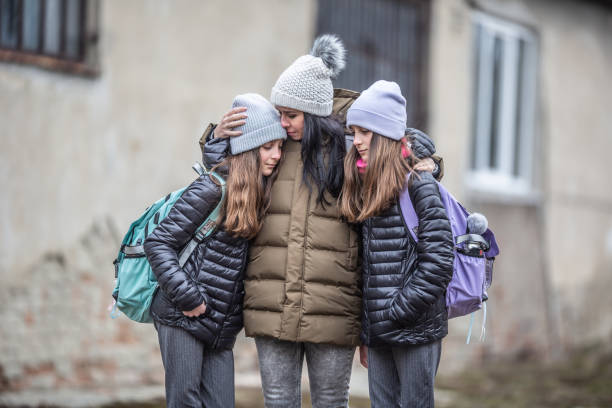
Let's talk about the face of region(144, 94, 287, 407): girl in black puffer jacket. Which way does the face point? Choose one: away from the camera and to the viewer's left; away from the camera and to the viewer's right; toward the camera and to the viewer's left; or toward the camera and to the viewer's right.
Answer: toward the camera and to the viewer's right

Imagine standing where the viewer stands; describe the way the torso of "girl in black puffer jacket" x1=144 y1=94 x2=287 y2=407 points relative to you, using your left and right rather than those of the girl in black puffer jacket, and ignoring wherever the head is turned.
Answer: facing the viewer and to the right of the viewer

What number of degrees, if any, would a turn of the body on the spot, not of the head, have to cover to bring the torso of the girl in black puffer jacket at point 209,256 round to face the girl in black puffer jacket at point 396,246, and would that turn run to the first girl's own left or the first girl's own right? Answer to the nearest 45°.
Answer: approximately 45° to the first girl's own left

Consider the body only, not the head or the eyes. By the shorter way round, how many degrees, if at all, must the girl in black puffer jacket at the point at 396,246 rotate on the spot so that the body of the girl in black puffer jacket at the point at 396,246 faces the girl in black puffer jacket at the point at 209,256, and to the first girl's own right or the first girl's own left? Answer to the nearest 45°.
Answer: approximately 45° to the first girl's own right

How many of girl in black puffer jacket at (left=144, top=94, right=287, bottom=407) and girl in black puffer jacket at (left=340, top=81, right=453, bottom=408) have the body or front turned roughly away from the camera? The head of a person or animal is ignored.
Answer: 0

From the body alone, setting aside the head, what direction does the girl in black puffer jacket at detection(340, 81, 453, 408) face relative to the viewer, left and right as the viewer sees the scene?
facing the viewer and to the left of the viewer
